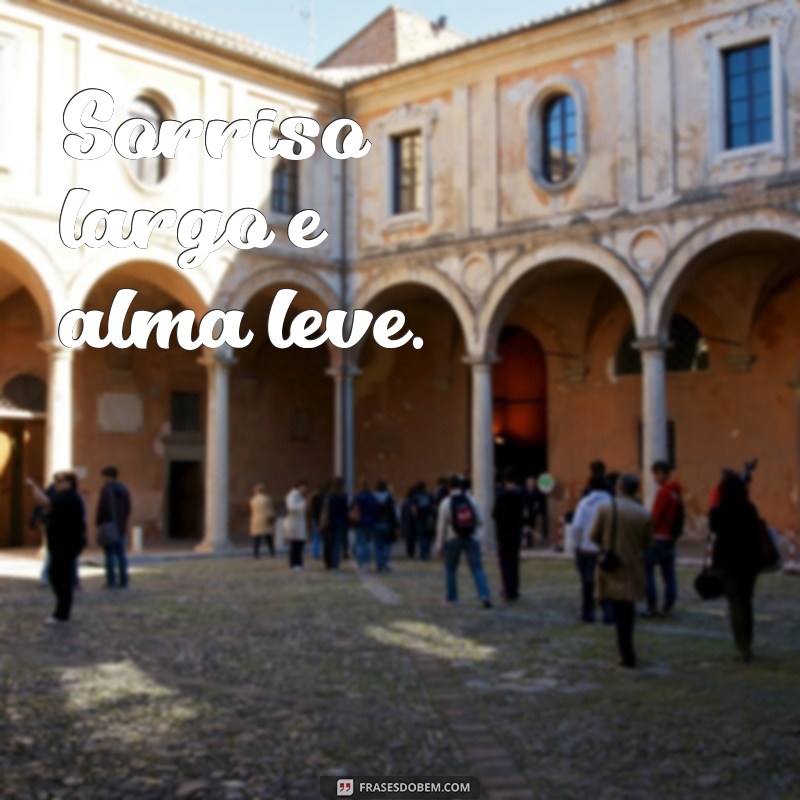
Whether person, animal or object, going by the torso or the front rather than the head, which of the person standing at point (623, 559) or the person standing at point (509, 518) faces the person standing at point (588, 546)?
the person standing at point (623, 559)

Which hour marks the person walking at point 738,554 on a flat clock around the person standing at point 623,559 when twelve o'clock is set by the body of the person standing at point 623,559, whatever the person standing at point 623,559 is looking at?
the person walking at point 738,554 is roughly at 2 o'clock from the person standing at point 623,559.

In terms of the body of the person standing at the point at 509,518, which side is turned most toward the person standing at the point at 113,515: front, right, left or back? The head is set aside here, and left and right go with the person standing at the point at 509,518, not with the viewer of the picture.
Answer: left

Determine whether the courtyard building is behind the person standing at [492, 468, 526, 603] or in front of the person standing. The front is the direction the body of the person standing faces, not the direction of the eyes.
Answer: in front

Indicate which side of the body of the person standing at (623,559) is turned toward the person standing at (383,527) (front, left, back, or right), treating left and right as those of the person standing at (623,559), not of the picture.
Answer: front

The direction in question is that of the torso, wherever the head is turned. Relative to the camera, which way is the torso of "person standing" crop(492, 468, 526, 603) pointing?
away from the camera

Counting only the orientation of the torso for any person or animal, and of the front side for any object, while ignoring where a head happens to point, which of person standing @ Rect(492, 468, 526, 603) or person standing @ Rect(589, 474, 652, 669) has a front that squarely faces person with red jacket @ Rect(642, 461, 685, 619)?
person standing @ Rect(589, 474, 652, 669)

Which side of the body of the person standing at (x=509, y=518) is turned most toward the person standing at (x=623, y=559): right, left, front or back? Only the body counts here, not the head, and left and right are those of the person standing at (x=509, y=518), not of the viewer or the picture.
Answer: back

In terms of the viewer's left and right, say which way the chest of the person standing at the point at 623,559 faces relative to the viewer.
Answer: facing away from the viewer

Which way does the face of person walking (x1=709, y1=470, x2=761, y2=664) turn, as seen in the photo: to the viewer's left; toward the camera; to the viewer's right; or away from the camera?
away from the camera

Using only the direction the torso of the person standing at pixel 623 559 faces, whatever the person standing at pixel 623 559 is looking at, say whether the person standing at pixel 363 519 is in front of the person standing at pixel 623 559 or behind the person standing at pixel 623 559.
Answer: in front

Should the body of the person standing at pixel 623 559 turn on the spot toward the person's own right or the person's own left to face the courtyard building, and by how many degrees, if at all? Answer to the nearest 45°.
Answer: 0° — they already face it

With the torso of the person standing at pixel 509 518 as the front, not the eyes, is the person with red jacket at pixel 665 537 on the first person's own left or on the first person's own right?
on the first person's own right

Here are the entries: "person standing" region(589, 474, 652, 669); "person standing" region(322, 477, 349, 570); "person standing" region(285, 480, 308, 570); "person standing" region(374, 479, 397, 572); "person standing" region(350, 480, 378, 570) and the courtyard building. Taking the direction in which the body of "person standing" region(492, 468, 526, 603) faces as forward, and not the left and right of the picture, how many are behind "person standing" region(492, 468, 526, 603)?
1

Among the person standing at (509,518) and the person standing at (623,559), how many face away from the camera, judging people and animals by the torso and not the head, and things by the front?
2

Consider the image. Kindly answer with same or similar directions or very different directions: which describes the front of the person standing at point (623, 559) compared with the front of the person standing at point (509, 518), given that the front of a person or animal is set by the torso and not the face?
same or similar directions

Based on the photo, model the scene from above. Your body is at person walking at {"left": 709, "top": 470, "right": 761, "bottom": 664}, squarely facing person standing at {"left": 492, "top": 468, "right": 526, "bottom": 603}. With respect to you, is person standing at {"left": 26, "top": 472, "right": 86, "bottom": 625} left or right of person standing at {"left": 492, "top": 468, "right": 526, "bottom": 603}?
left

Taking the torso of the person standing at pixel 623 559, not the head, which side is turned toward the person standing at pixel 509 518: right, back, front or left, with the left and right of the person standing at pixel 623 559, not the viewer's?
front
